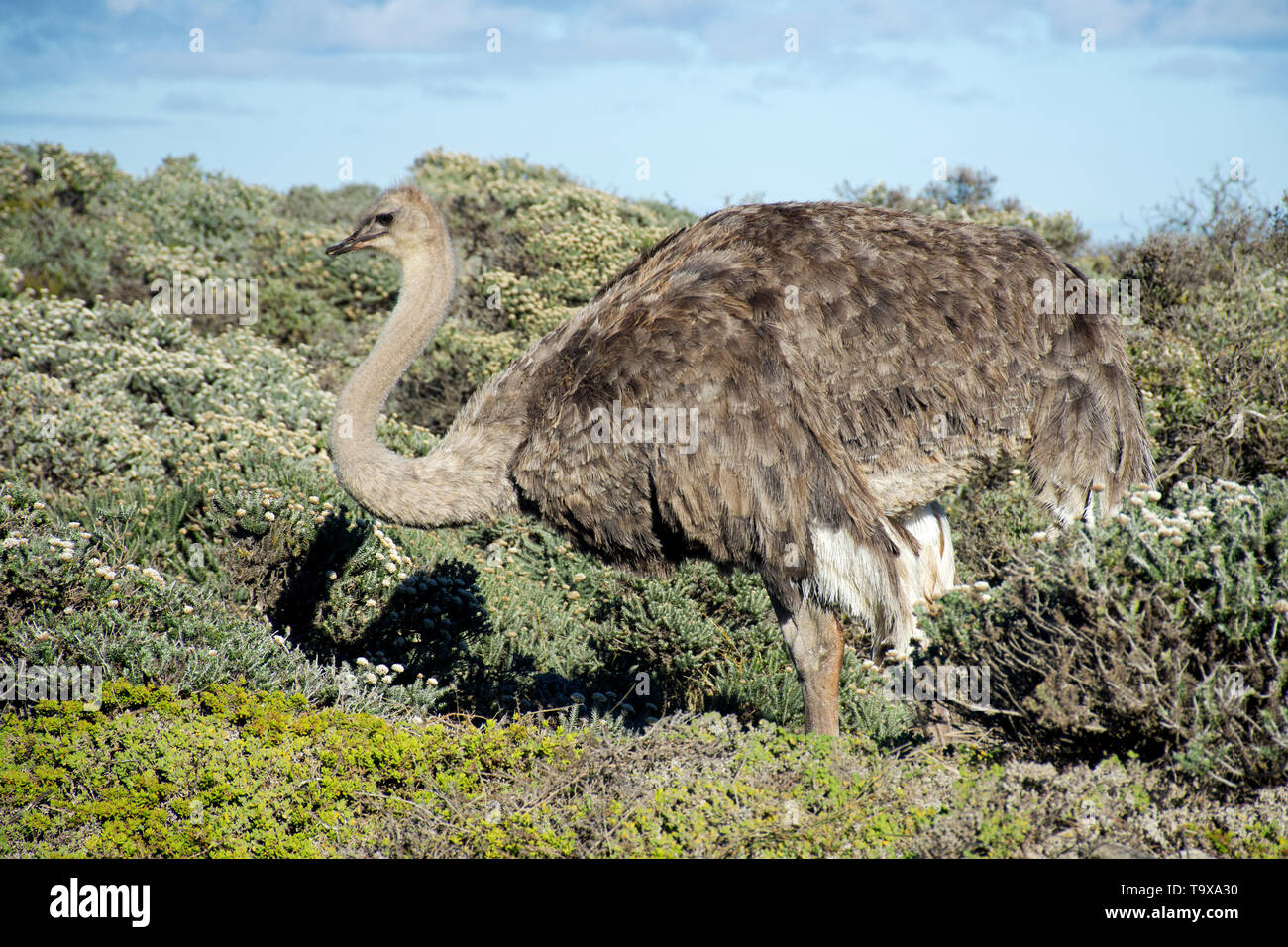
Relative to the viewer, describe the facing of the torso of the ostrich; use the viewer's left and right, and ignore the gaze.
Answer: facing to the left of the viewer
